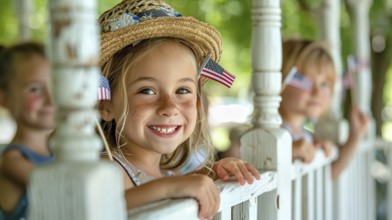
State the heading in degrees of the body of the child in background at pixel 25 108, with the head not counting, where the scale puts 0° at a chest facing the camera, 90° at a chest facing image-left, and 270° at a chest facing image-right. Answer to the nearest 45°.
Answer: approximately 315°

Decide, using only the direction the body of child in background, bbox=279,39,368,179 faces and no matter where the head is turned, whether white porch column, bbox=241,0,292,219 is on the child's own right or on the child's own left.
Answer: on the child's own right

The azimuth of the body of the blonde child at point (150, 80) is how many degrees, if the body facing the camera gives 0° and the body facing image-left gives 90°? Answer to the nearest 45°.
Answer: approximately 315°

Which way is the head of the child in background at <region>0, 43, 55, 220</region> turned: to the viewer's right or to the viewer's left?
to the viewer's right

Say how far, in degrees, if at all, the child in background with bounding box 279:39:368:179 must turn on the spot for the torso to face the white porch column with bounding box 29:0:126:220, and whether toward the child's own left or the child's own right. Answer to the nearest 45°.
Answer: approximately 45° to the child's own right

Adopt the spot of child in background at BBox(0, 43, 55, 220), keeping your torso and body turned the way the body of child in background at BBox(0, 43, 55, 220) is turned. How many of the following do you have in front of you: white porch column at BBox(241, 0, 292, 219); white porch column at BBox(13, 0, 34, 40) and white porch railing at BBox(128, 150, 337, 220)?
2

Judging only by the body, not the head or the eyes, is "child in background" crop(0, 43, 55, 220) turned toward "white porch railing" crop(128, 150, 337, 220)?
yes

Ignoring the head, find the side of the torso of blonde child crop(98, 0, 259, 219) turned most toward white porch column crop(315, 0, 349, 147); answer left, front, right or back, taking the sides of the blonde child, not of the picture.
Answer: left
